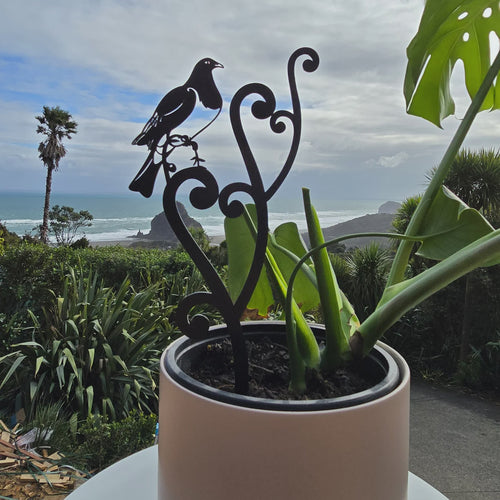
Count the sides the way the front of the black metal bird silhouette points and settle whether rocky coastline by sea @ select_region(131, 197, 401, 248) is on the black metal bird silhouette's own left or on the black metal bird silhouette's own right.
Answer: on the black metal bird silhouette's own left

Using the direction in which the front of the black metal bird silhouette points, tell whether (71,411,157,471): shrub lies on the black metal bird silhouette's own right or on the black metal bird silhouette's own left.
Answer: on the black metal bird silhouette's own left

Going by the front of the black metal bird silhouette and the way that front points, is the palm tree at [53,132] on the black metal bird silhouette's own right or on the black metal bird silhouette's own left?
on the black metal bird silhouette's own left

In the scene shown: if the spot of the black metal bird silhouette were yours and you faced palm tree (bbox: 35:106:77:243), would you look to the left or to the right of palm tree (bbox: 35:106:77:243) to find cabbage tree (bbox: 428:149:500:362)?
right

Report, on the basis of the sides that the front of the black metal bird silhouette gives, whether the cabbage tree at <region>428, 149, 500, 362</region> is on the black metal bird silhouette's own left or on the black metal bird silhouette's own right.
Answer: on the black metal bird silhouette's own left

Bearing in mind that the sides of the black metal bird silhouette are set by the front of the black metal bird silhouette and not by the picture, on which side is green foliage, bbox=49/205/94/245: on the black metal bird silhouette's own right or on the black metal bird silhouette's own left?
on the black metal bird silhouette's own left

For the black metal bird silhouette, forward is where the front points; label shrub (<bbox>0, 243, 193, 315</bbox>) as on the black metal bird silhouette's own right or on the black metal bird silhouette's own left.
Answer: on the black metal bird silhouette's own left

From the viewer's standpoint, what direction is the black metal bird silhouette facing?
to the viewer's right
